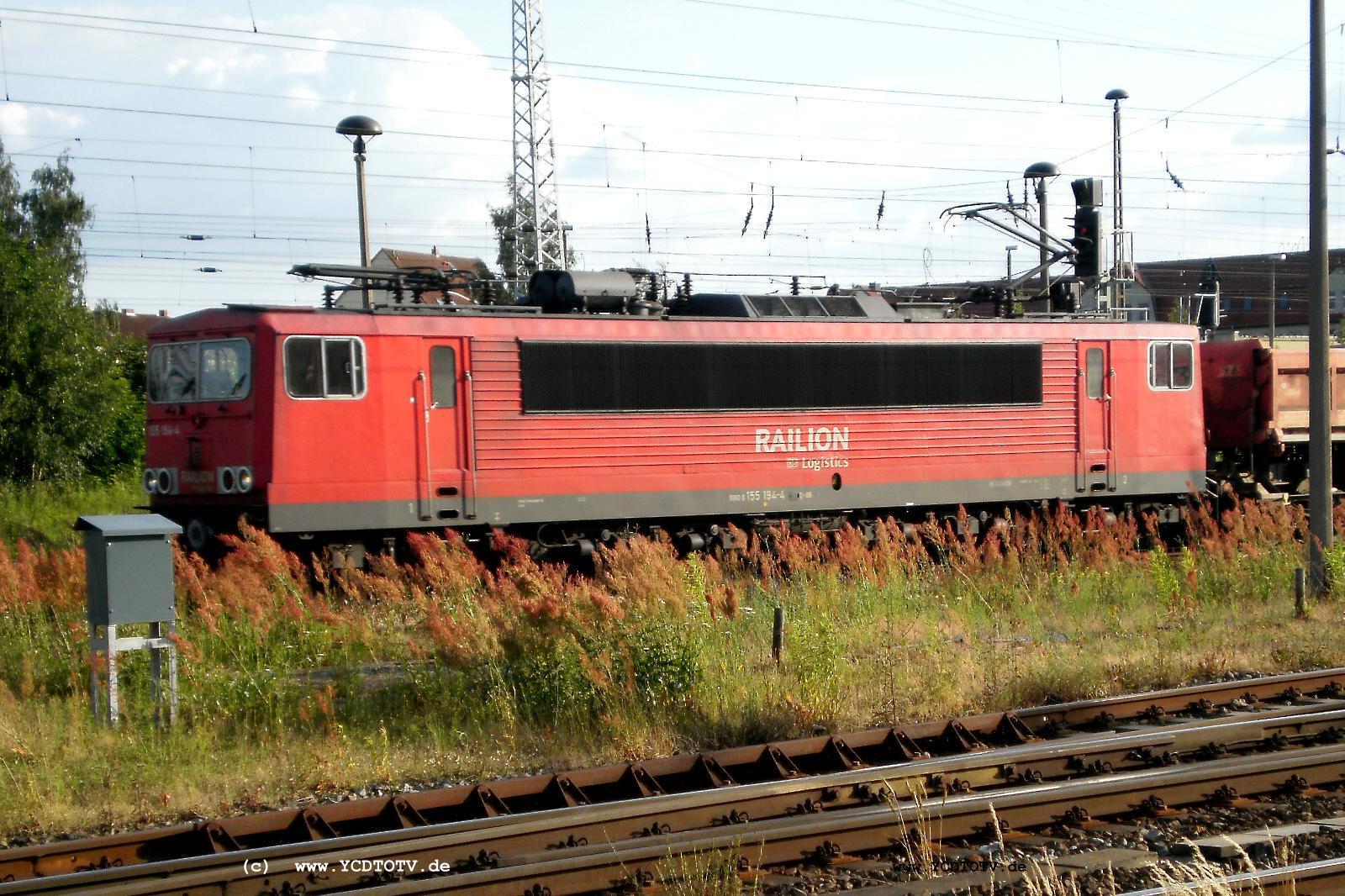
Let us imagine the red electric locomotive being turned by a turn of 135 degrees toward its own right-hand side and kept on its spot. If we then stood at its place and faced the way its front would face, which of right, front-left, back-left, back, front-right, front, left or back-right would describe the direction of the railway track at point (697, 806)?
back

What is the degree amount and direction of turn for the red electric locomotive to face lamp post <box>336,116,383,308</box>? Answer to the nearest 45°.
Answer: approximately 90° to its right

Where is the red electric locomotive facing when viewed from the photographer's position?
facing the viewer and to the left of the viewer
